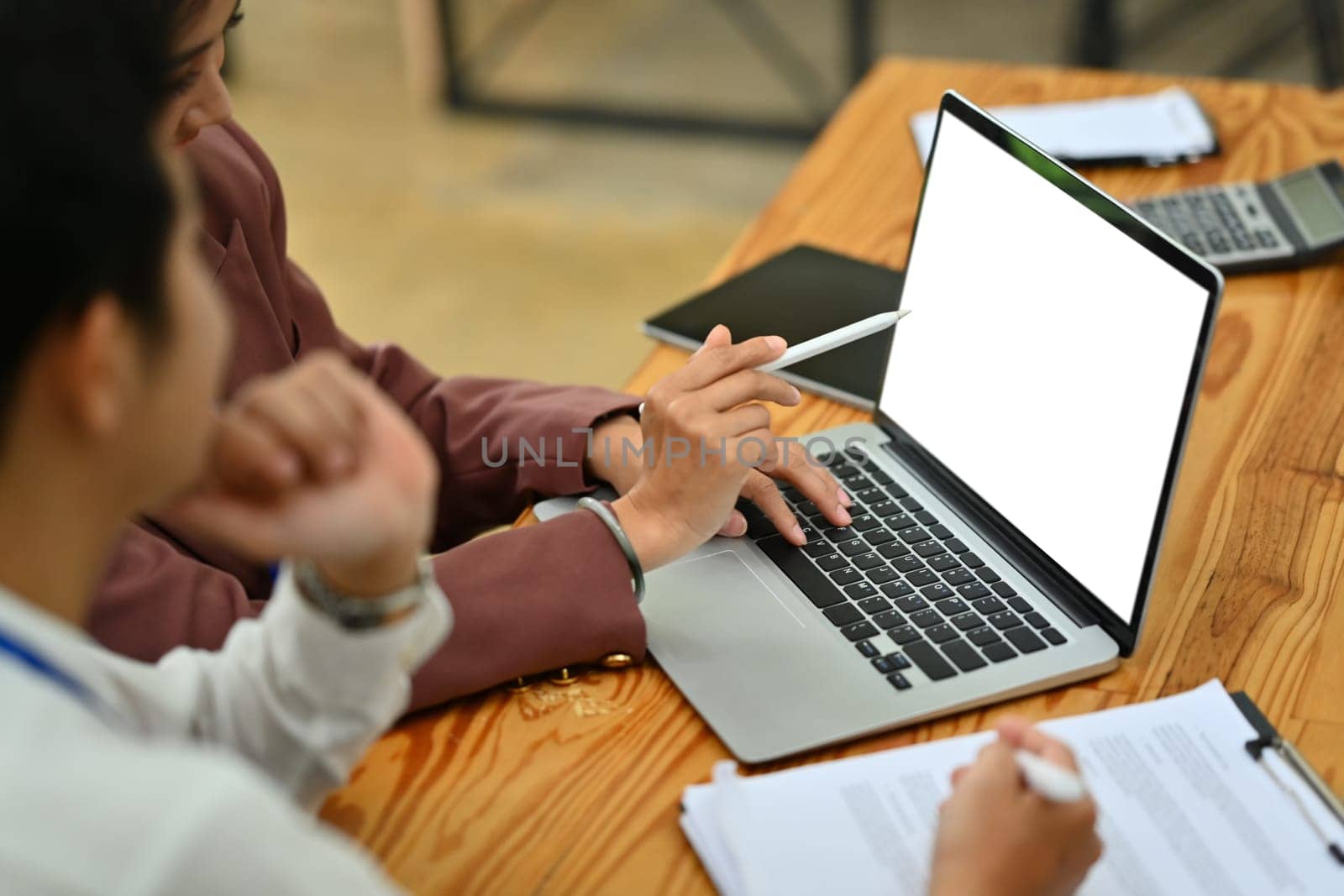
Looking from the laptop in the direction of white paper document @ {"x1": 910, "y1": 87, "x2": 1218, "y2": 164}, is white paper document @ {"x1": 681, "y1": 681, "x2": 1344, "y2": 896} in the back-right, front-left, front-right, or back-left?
back-right

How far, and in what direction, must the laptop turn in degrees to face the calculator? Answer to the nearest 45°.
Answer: approximately 180°

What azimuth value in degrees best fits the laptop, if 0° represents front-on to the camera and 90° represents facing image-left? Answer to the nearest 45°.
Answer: approximately 45°

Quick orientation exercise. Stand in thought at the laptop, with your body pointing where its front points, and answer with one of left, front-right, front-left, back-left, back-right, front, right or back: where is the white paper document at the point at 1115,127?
back-right

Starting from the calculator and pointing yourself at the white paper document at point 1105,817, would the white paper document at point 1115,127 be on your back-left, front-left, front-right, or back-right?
back-right
